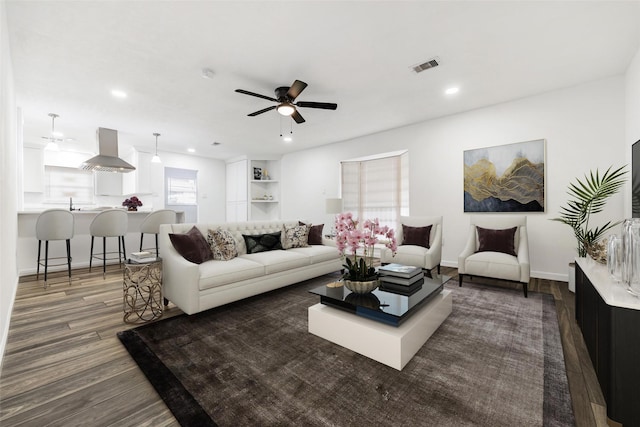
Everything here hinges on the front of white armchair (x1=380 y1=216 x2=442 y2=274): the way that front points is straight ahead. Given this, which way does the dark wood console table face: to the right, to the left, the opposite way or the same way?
to the right

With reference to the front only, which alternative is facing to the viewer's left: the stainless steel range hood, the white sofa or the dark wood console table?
the dark wood console table

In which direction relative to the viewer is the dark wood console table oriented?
to the viewer's left

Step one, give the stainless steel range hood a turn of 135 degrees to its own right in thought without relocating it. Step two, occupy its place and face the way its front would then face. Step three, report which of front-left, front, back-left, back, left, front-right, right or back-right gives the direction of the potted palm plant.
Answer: back

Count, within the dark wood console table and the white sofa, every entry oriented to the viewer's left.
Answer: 1

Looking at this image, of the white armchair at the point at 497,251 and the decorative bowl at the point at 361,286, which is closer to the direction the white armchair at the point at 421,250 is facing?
the decorative bowl

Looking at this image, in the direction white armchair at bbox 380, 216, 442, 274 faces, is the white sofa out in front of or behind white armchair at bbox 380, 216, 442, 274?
in front

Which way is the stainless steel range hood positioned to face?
toward the camera

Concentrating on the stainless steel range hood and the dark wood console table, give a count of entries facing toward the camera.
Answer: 1

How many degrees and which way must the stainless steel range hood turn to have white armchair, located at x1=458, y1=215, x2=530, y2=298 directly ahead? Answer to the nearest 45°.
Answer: approximately 45° to its left

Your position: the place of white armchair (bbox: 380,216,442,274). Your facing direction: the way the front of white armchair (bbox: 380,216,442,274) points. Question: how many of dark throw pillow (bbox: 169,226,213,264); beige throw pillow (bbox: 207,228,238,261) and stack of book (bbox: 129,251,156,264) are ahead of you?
3

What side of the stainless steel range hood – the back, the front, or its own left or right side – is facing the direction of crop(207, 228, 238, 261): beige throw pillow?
front

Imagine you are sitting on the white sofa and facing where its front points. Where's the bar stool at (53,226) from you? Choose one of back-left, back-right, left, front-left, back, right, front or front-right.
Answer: back

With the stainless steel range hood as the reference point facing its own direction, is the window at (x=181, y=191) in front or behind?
behind
